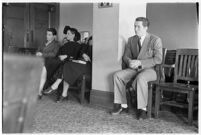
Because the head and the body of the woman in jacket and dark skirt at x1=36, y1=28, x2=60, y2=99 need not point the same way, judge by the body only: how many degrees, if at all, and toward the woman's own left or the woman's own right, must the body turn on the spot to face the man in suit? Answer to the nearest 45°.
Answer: approximately 90° to the woman's own left

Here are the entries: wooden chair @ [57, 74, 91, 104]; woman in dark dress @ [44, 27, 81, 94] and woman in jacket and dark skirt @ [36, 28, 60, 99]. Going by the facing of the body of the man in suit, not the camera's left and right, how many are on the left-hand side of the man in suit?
0

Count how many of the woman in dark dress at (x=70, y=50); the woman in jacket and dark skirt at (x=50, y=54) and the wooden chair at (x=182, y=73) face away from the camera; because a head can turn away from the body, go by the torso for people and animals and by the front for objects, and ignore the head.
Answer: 0

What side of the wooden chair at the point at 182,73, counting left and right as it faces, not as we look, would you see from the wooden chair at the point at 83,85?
right

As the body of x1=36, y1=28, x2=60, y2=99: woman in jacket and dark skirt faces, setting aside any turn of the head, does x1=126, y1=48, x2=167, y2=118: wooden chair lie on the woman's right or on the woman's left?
on the woman's left

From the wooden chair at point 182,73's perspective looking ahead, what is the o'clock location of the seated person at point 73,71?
The seated person is roughly at 2 o'clock from the wooden chair.

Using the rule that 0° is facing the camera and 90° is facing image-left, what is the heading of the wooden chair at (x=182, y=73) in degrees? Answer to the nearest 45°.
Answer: approximately 45°

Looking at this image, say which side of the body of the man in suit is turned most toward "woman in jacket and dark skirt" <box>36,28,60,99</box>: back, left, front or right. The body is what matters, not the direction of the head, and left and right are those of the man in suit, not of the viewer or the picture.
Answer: right

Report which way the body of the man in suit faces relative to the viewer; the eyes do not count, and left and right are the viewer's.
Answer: facing the viewer and to the left of the viewer

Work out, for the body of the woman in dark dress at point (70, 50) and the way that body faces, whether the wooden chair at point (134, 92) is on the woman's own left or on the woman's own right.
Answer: on the woman's own left

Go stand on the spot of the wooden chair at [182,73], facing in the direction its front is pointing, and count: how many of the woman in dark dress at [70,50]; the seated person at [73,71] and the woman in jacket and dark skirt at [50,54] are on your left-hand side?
0

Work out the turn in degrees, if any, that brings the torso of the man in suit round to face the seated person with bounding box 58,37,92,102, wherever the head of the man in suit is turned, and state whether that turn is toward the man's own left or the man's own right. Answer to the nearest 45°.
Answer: approximately 90° to the man's own right

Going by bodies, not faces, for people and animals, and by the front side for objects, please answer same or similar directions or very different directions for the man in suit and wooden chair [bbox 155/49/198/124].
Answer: same or similar directions

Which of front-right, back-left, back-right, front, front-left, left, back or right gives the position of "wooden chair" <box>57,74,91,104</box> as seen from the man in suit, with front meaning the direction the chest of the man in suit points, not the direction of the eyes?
right
